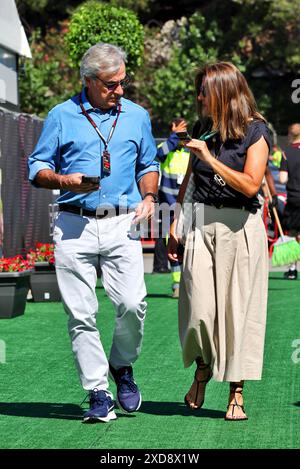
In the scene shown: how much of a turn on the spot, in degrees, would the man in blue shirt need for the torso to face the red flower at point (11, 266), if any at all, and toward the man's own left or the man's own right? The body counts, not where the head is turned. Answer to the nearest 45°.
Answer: approximately 180°

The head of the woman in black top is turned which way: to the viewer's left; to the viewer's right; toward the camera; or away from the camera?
to the viewer's left

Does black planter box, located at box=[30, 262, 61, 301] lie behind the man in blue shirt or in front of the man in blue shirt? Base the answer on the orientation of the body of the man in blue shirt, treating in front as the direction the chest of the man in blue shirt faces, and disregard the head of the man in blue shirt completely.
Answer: behind

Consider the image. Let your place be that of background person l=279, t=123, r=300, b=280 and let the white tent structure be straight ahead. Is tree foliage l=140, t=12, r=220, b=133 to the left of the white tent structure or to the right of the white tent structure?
right

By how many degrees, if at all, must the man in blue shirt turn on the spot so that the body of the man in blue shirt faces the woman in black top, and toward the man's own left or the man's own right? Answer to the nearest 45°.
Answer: approximately 90° to the man's own left

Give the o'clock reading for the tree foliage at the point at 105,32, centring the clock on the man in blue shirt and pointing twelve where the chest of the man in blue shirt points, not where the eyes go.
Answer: The tree foliage is roughly at 6 o'clock from the man in blue shirt.

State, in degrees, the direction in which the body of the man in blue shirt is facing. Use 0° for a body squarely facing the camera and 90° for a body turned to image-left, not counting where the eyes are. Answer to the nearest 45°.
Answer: approximately 0°

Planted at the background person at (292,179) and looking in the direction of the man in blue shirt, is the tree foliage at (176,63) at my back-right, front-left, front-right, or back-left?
back-right
